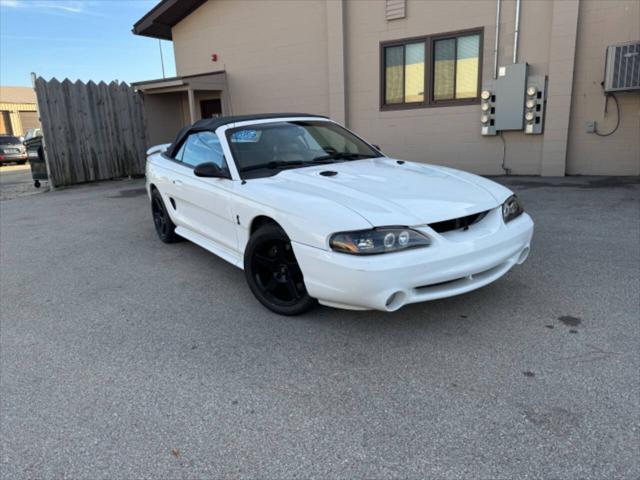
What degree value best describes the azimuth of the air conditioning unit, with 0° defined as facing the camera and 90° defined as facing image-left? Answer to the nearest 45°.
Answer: approximately 0°

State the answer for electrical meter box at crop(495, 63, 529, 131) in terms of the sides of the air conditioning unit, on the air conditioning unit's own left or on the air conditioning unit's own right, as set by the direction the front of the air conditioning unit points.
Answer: on the air conditioning unit's own right

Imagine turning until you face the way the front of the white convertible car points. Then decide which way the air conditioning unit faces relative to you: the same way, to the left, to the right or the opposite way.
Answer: to the right

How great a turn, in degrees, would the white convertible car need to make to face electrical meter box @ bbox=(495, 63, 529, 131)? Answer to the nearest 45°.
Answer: approximately 90° to its left

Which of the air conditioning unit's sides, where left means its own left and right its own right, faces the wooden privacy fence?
right

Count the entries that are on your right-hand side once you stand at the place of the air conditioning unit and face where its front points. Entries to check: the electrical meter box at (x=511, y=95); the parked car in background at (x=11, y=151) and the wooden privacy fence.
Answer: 3

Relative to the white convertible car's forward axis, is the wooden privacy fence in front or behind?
behind

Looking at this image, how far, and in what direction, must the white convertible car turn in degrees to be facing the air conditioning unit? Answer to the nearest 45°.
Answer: approximately 90° to its left

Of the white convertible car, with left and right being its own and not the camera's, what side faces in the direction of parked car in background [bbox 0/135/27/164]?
back
